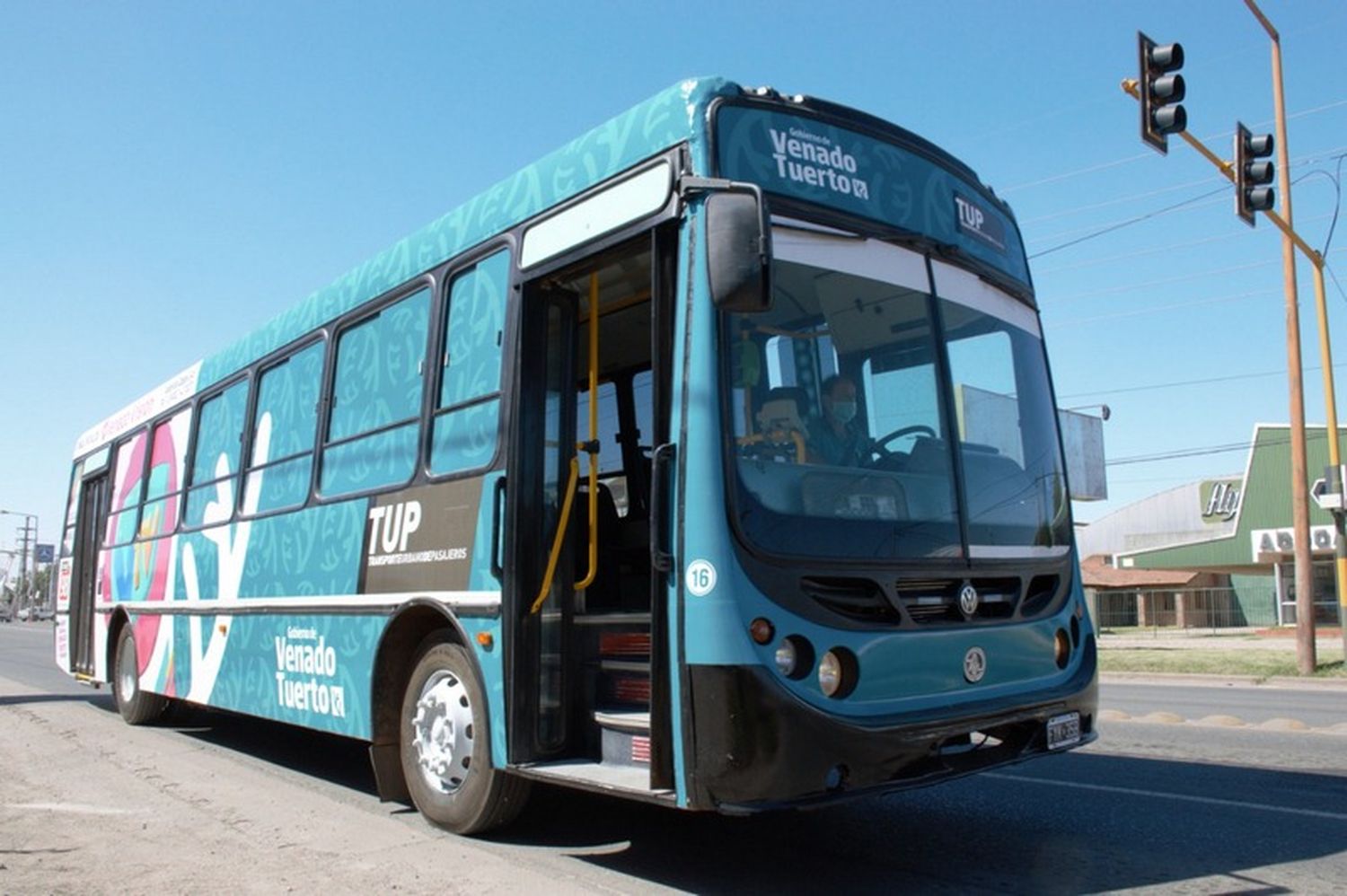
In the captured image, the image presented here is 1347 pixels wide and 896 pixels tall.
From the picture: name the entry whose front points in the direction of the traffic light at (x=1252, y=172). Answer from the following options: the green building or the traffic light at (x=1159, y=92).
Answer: the green building

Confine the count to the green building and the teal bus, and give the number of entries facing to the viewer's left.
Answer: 0

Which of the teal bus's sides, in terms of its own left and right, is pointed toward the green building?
left

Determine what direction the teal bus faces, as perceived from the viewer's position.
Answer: facing the viewer and to the right of the viewer

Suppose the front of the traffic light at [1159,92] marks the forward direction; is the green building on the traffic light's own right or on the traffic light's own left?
on the traffic light's own left

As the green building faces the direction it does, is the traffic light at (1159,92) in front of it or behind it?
in front

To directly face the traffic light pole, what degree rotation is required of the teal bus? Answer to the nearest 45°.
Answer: approximately 90° to its left

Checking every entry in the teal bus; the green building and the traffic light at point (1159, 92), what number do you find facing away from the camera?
0

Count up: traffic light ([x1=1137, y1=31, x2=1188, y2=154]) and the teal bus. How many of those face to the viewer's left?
0

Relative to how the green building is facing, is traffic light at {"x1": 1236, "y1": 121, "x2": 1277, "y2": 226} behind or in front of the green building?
in front

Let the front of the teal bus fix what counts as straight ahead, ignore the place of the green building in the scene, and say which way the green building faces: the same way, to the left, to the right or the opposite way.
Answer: to the right

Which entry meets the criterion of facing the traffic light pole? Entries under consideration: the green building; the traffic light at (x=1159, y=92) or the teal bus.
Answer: the green building

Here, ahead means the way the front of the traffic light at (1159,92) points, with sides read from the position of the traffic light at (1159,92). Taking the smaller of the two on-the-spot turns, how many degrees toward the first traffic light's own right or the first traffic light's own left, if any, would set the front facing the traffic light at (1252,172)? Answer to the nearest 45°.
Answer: approximately 135° to the first traffic light's own left

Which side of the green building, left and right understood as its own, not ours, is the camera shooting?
front
